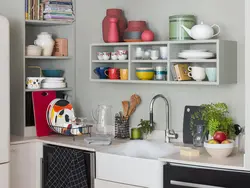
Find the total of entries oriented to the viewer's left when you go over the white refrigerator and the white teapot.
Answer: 1

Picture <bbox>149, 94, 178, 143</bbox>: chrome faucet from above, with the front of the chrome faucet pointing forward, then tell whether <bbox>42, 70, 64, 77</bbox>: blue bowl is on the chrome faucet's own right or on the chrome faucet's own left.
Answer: on the chrome faucet's own right

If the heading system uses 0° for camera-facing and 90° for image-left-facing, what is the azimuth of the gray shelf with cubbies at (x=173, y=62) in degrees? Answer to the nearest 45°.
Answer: approximately 45°

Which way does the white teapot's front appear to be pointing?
to the viewer's left

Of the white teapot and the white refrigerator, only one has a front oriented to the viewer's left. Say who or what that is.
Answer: the white teapot
